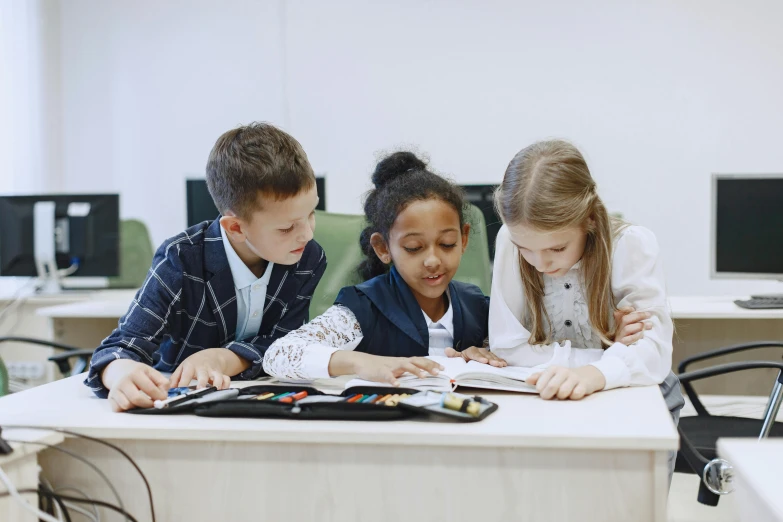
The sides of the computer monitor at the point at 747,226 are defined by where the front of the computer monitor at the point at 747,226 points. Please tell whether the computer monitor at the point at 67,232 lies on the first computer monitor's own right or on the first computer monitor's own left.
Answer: on the first computer monitor's own right

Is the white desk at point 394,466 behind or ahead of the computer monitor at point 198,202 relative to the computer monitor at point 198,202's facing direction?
ahead

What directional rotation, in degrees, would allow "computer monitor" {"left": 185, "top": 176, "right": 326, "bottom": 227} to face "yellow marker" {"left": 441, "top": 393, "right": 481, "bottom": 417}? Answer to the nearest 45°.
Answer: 0° — it already faces it

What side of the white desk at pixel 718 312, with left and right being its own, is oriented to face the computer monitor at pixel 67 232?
right

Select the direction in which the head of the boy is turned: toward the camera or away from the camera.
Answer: toward the camera

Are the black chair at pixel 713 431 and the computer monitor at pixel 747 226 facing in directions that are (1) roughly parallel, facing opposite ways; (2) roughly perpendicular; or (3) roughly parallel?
roughly perpendicular

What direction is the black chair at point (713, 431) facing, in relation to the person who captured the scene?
facing to the left of the viewer

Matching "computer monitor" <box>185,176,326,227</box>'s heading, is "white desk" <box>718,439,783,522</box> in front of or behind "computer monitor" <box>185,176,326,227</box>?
in front

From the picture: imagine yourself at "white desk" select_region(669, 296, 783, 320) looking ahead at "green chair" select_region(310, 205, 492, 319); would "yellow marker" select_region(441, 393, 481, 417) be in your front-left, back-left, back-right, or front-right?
front-left

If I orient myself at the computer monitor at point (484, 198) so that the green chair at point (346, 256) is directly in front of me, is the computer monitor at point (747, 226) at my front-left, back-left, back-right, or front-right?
back-left

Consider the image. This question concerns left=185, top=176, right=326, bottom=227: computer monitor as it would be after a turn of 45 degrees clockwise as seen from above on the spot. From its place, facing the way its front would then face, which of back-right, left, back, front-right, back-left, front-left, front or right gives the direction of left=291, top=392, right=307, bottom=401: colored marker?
front-left

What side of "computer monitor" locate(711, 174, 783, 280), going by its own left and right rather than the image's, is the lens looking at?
front

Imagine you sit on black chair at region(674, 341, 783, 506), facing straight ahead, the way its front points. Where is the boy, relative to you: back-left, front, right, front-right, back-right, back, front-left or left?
front-left

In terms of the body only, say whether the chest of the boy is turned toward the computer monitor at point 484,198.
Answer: no

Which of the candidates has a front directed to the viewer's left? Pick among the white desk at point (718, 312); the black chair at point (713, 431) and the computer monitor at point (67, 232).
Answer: the black chair

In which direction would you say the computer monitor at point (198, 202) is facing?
toward the camera
